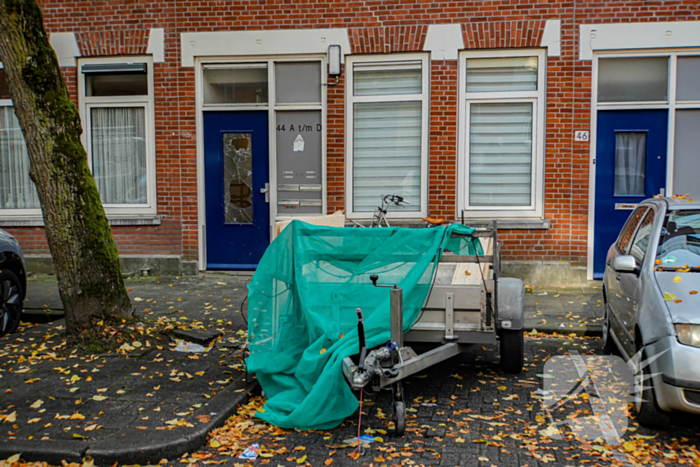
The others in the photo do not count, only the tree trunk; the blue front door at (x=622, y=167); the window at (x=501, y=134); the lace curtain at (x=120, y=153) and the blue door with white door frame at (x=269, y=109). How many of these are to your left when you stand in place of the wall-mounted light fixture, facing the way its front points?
2

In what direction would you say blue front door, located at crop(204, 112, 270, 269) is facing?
toward the camera

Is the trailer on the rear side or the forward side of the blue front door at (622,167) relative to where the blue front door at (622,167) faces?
on the forward side

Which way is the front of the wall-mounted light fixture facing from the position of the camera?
facing the viewer

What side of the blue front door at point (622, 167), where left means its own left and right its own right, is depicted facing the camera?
front

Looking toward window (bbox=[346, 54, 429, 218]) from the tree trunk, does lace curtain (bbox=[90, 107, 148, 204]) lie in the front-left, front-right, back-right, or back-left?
front-left

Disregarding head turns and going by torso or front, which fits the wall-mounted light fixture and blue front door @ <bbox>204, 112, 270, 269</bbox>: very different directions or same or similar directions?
same or similar directions

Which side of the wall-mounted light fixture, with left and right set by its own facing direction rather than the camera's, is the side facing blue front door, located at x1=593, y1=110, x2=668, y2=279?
left

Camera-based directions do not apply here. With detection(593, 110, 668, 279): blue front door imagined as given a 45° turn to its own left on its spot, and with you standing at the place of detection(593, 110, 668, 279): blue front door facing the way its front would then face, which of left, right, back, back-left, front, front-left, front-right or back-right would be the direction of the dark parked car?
right

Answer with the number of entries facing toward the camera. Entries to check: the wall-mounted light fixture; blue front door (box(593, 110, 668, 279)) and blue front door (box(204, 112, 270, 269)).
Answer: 3

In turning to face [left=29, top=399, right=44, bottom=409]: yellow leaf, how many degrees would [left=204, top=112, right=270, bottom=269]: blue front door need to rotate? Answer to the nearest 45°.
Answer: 0° — it already faces it

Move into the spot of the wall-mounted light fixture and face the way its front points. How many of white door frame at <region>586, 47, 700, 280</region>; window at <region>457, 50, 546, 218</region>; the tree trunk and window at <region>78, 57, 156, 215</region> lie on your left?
2

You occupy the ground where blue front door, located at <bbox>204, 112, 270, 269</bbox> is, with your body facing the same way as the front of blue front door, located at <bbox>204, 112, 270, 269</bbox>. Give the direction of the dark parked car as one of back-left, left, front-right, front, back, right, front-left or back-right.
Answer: front-right

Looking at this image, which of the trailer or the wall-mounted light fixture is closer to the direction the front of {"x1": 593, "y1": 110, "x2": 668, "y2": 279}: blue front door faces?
the trailer

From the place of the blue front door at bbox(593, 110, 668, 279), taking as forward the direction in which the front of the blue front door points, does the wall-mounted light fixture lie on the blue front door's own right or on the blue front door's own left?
on the blue front door's own right

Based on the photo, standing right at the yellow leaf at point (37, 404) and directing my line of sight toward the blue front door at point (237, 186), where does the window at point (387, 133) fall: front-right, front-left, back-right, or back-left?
front-right

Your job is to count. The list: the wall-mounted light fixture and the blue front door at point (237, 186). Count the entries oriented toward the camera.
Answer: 2

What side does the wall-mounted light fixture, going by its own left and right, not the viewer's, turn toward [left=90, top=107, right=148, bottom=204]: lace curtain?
right
